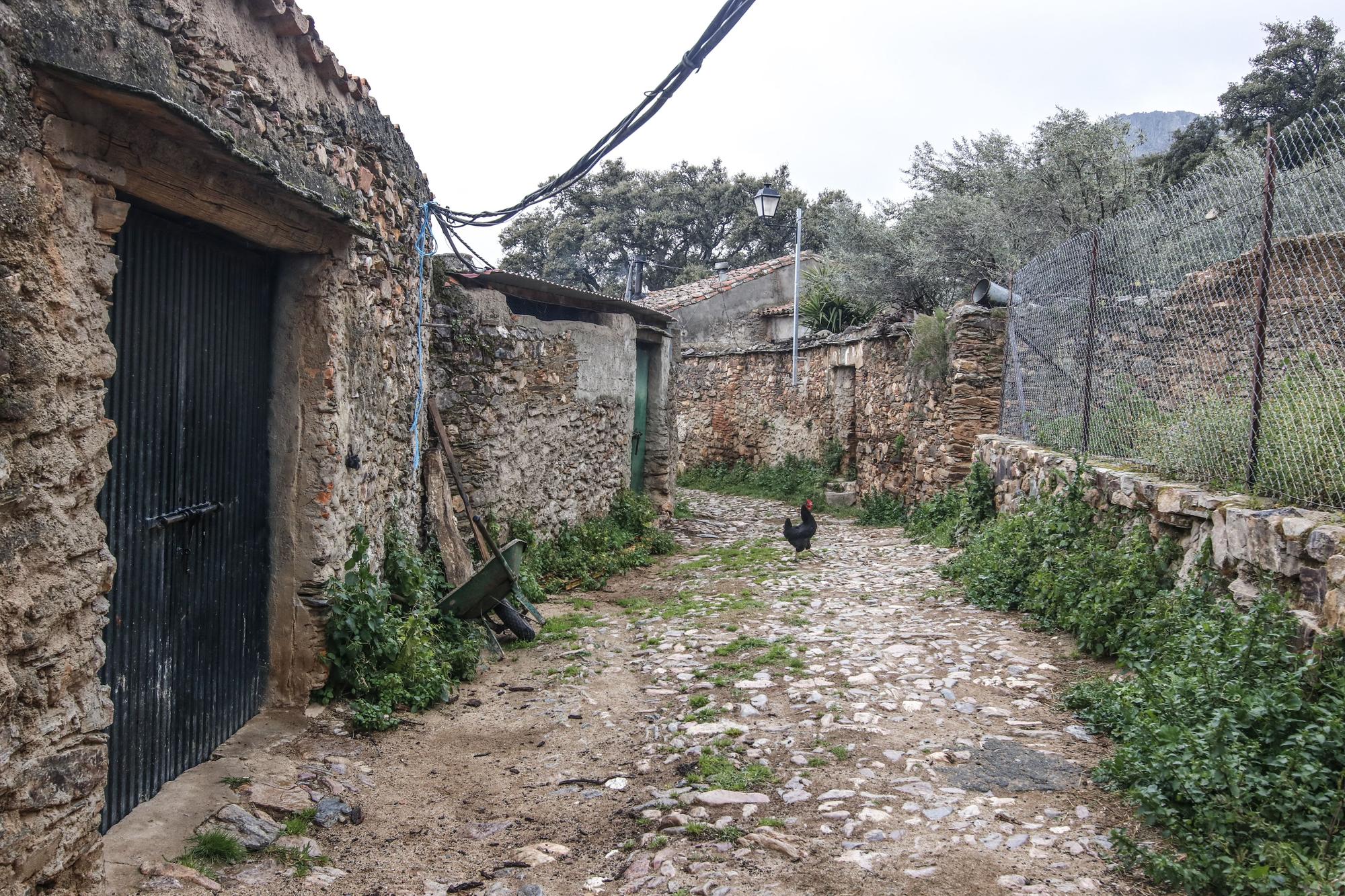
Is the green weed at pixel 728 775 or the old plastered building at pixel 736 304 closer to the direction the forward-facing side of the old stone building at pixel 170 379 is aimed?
the green weed

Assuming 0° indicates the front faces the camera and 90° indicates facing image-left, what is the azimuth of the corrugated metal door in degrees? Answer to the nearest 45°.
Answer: approximately 315°

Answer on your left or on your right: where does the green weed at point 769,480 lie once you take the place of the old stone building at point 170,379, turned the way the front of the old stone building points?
on your left

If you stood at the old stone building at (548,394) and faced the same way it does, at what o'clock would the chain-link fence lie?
The chain-link fence is roughly at 12 o'clock from the old stone building.

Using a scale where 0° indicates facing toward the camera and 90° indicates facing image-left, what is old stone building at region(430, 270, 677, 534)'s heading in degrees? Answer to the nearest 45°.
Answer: approximately 315°

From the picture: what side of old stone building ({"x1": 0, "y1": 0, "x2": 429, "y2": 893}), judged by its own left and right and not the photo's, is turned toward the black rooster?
left

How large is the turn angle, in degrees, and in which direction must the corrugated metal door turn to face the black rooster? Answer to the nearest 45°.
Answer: approximately 90° to its left

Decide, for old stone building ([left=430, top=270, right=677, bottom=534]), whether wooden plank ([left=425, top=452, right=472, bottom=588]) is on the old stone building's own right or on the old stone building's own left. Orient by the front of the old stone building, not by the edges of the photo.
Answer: on the old stone building's own right

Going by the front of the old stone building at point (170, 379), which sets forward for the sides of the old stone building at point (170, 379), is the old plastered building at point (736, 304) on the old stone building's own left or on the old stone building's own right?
on the old stone building's own left

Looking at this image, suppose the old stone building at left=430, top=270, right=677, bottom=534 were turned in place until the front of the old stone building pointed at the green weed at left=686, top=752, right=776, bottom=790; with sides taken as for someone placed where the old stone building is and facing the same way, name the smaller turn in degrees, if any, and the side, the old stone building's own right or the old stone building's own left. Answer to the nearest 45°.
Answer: approximately 45° to the old stone building's own right
